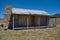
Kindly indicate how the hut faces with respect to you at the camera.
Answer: facing the viewer and to the right of the viewer
